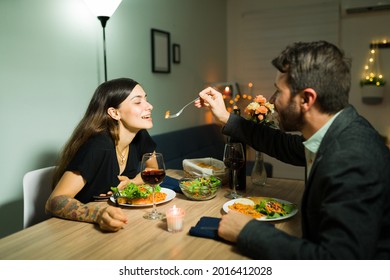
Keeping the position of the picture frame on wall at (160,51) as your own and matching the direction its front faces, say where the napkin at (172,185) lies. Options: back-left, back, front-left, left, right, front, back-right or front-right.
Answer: front-right

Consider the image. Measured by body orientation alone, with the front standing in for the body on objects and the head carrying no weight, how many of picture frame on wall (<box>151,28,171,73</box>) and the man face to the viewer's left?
1

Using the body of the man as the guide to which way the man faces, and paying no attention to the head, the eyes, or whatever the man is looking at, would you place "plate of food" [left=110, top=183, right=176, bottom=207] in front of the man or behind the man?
in front

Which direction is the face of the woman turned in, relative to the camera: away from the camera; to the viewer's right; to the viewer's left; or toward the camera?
to the viewer's right

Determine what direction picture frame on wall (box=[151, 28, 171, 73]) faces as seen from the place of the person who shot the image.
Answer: facing the viewer and to the right of the viewer

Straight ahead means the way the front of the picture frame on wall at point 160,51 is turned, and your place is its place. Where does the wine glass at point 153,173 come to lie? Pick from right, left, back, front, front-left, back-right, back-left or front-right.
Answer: front-right

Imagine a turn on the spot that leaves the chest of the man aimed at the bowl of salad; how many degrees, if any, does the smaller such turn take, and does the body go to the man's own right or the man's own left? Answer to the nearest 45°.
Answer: approximately 45° to the man's own right

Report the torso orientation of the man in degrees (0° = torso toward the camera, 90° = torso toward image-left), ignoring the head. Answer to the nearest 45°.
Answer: approximately 90°

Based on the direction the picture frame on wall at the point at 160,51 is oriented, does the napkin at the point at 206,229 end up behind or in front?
in front

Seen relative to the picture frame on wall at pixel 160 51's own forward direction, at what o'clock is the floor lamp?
The floor lamp is roughly at 2 o'clock from the picture frame on wall.

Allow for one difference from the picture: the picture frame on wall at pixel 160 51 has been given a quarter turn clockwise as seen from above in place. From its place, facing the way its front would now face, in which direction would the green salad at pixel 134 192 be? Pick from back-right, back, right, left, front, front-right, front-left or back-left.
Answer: front-left

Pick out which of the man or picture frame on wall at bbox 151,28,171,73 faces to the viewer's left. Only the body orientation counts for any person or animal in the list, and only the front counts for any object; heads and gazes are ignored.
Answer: the man

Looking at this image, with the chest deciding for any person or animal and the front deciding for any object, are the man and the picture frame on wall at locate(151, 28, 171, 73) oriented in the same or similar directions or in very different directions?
very different directions

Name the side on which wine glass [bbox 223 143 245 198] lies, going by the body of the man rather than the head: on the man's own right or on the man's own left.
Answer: on the man's own right
